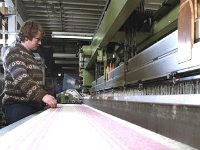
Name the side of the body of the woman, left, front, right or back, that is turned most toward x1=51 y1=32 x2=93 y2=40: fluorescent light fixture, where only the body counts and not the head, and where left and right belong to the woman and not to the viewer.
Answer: left

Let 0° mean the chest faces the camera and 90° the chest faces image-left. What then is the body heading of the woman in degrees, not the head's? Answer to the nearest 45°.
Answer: approximately 270°

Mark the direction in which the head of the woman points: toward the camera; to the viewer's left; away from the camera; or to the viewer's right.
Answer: to the viewer's right
